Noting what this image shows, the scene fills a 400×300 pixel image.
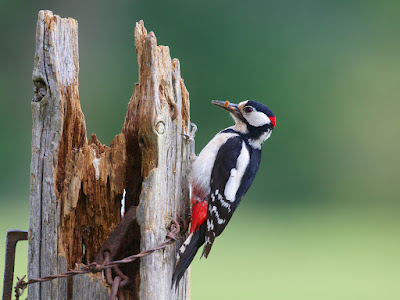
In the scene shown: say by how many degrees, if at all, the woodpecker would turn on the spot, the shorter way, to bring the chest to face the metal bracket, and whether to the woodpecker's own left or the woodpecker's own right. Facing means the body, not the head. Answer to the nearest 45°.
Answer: approximately 45° to the woodpecker's own left

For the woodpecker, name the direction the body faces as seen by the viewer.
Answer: to the viewer's left
